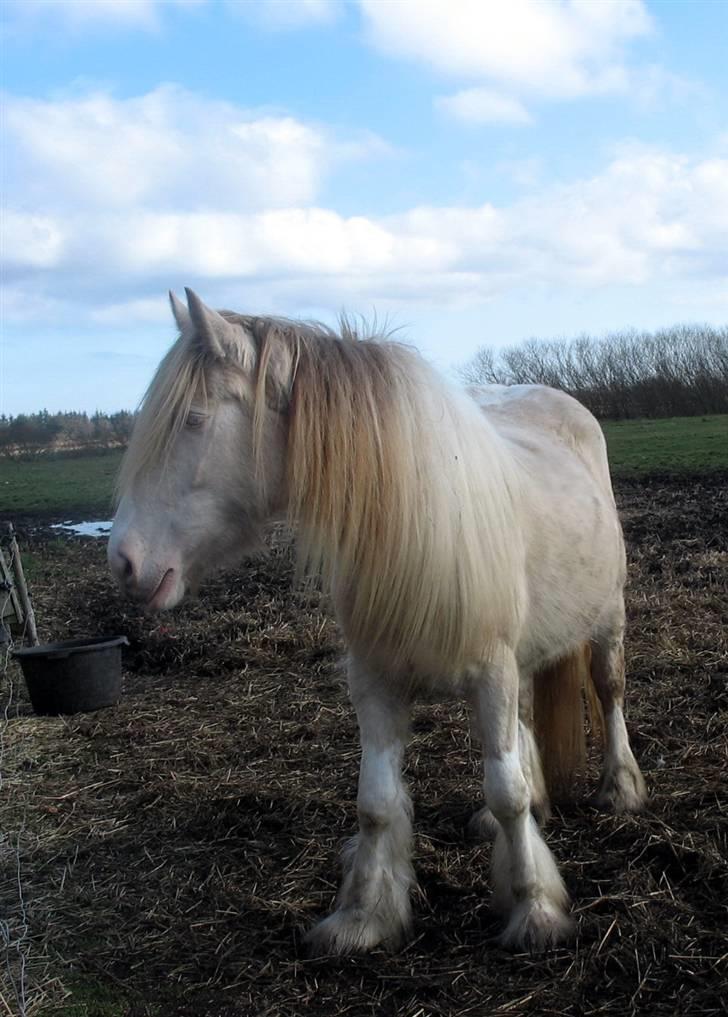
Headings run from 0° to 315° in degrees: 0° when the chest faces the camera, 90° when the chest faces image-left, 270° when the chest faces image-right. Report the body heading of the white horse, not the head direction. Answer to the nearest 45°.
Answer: approximately 45°

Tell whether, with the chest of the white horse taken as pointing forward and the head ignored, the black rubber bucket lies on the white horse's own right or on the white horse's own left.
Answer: on the white horse's own right
